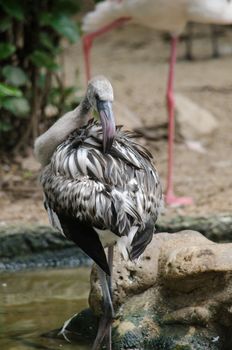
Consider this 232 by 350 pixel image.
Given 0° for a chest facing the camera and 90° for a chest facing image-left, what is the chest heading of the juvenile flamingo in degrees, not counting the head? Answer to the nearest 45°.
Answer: approximately 135°

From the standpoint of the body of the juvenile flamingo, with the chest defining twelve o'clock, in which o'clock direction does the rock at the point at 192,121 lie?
The rock is roughly at 2 o'clock from the juvenile flamingo.

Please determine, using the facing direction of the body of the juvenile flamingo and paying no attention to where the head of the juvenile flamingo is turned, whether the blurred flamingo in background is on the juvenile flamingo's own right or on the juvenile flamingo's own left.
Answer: on the juvenile flamingo's own right
